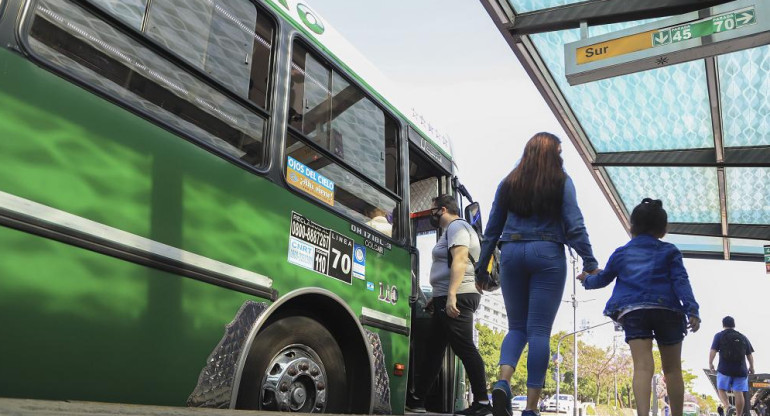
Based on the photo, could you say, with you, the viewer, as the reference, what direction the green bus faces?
facing away from the viewer and to the right of the viewer

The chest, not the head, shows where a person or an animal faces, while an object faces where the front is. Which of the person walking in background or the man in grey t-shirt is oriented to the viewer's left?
the man in grey t-shirt

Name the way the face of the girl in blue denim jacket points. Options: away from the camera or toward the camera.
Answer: away from the camera

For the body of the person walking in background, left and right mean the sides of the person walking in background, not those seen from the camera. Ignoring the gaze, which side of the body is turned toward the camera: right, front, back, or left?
back

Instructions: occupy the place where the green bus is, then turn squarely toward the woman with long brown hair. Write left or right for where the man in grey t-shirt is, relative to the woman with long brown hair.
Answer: left

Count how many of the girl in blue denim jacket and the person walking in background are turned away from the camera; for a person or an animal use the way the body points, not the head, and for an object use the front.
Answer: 2

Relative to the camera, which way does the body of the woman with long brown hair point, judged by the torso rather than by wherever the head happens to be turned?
away from the camera

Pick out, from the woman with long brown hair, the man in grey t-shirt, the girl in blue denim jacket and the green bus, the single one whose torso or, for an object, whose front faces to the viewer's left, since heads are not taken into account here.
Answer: the man in grey t-shirt

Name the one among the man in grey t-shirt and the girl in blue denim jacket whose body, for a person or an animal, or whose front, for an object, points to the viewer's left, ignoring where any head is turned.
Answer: the man in grey t-shirt

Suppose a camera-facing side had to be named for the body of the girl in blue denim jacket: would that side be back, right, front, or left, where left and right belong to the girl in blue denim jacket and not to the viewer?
back

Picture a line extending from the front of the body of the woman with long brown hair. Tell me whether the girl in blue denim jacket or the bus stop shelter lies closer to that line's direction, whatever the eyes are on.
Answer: the bus stop shelter

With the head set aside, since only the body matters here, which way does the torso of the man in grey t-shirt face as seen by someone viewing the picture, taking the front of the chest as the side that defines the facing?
to the viewer's left

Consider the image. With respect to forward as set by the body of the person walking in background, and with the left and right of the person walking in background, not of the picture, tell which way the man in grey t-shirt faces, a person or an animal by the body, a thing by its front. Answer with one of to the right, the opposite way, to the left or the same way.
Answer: to the left
